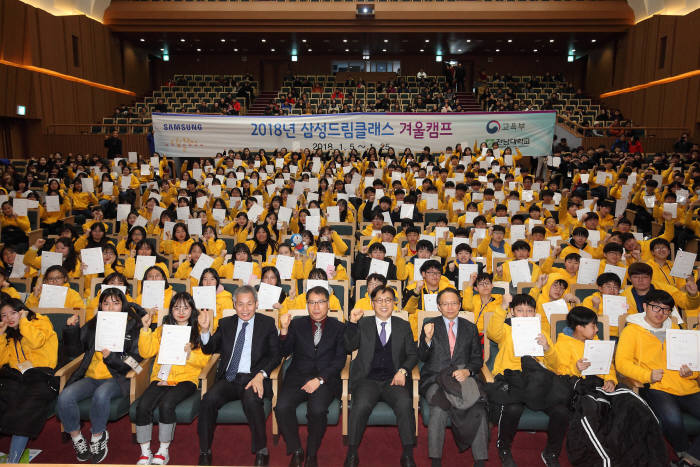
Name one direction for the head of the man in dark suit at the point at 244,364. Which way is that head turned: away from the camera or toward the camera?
toward the camera

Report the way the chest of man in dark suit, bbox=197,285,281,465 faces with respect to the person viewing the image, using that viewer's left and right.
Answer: facing the viewer

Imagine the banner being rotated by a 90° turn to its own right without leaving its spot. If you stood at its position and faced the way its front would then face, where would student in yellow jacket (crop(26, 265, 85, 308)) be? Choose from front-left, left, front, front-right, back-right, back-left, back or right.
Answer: left

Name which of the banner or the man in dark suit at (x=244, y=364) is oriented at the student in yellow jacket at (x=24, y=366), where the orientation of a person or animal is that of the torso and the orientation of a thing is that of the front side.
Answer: the banner

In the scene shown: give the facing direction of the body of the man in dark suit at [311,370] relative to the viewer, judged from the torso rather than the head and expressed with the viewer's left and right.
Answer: facing the viewer

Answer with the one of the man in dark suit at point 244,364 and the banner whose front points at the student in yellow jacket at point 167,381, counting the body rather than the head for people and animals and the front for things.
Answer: the banner

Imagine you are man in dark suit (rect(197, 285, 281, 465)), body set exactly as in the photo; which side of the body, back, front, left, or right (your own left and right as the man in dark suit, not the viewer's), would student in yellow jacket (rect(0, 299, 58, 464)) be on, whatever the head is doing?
right

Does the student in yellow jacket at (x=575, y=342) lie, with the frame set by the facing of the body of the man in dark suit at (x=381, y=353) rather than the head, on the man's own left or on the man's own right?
on the man's own left

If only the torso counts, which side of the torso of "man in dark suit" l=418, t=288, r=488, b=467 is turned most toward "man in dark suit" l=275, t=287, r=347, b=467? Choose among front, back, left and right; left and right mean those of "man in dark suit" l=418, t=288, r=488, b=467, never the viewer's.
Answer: right

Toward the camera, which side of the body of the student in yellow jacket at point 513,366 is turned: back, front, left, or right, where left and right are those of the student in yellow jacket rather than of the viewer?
front

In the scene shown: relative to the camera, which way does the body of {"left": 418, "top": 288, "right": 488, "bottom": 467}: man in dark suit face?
toward the camera

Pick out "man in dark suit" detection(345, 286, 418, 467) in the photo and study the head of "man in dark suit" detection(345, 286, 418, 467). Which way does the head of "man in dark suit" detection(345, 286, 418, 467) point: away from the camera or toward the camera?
toward the camera

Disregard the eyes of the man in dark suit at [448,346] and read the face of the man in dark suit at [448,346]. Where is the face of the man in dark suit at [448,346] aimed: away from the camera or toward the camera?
toward the camera

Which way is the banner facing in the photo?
toward the camera

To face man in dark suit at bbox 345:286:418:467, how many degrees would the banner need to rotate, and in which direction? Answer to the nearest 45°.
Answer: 0° — it already faces them

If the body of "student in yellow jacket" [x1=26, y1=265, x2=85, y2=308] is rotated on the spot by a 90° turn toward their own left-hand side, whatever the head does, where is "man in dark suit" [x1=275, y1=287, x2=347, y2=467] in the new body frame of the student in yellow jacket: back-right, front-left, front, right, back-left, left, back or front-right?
front-right

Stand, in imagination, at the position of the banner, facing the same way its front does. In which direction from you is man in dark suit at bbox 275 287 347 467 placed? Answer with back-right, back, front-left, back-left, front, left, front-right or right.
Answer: front

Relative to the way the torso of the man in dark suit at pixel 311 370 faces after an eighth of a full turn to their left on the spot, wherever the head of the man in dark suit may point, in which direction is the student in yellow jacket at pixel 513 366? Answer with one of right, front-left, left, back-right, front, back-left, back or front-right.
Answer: front-left

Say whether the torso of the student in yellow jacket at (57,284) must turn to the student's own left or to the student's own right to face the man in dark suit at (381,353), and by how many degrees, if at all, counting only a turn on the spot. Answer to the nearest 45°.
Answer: approximately 45° to the student's own left
